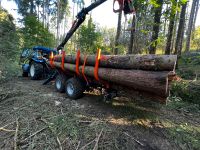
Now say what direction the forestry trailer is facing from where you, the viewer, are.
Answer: facing away from the viewer and to the left of the viewer

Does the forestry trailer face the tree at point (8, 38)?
yes
